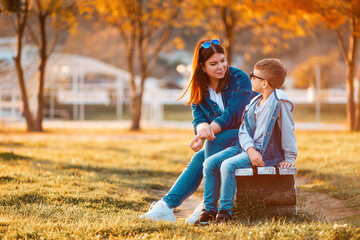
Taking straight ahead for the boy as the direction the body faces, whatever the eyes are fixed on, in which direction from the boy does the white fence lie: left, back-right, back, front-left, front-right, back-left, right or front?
back-right

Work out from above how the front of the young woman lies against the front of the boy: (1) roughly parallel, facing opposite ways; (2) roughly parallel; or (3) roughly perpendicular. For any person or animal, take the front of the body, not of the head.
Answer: roughly parallel

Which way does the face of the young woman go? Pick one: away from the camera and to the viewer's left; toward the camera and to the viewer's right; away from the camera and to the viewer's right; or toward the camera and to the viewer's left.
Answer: toward the camera and to the viewer's right

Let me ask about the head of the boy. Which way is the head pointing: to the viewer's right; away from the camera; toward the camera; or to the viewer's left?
to the viewer's left

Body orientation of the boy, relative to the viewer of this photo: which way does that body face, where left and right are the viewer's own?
facing the viewer and to the left of the viewer

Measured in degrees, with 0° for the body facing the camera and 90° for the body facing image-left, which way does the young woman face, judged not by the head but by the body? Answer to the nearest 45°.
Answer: approximately 45°
